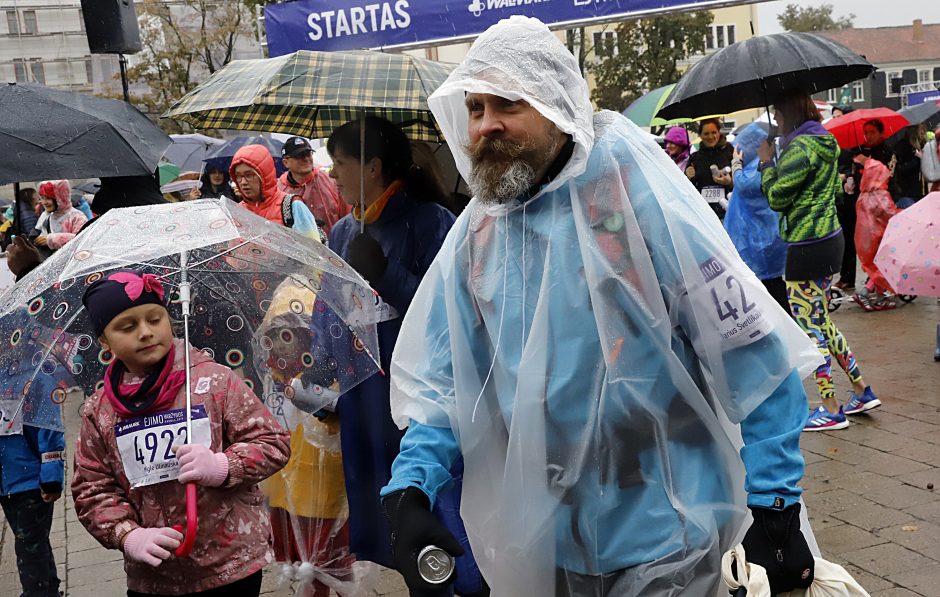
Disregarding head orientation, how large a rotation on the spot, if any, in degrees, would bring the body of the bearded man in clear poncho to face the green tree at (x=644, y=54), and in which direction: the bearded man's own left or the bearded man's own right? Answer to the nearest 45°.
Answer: approximately 135° to the bearded man's own right

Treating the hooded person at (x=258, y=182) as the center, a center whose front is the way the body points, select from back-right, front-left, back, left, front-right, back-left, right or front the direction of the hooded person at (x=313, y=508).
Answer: front-left

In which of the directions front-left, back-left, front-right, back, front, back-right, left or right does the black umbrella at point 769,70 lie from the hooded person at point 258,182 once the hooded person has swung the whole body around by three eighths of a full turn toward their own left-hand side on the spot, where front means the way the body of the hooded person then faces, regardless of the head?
front

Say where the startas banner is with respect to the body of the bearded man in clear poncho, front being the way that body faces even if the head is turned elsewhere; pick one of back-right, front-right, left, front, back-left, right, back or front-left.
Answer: back-right

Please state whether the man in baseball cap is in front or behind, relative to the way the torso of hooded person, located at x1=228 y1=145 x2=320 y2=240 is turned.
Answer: behind

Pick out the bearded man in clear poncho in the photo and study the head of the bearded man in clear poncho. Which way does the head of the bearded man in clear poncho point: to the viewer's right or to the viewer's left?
to the viewer's left

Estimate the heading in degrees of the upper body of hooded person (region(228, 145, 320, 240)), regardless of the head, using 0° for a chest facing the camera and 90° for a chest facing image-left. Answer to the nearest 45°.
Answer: approximately 45°

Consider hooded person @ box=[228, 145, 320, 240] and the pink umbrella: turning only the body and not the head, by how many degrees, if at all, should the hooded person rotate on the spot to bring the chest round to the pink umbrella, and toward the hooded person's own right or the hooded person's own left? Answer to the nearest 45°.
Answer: approximately 135° to the hooded person's own left

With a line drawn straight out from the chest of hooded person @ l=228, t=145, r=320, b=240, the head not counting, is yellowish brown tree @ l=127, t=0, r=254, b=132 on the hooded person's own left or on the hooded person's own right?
on the hooded person's own right

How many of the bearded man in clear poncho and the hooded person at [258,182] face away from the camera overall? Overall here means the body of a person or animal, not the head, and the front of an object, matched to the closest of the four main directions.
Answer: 0

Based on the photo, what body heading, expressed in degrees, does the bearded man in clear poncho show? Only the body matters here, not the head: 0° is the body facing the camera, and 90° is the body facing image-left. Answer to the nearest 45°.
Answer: approximately 45°
